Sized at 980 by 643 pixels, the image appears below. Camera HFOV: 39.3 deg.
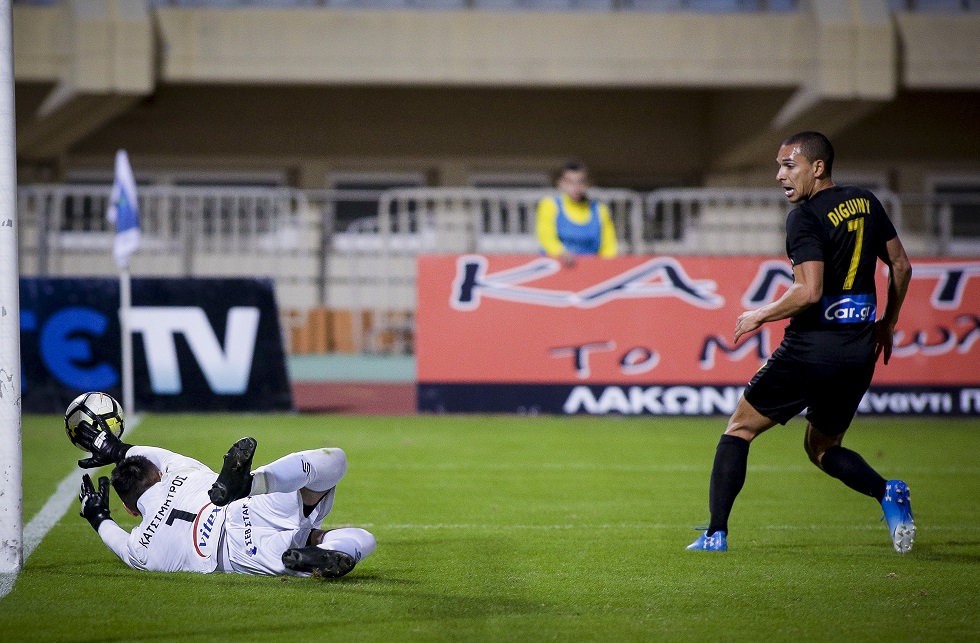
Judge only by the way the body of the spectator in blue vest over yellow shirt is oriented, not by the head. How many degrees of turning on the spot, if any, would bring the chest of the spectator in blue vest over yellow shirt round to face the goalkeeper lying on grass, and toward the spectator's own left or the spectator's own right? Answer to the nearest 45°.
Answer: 0° — they already face them

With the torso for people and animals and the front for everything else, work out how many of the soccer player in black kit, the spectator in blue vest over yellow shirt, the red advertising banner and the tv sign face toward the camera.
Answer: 3

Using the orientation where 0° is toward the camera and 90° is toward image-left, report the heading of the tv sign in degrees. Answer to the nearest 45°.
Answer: approximately 0°

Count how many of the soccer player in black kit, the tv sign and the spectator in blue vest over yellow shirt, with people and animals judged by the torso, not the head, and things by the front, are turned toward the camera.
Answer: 2

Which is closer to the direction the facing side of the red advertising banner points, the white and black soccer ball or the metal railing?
the white and black soccer ball

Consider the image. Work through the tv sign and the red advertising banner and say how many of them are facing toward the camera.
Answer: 2

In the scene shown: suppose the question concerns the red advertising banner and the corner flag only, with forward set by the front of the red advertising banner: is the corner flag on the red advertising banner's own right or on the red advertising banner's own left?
on the red advertising banner's own right
